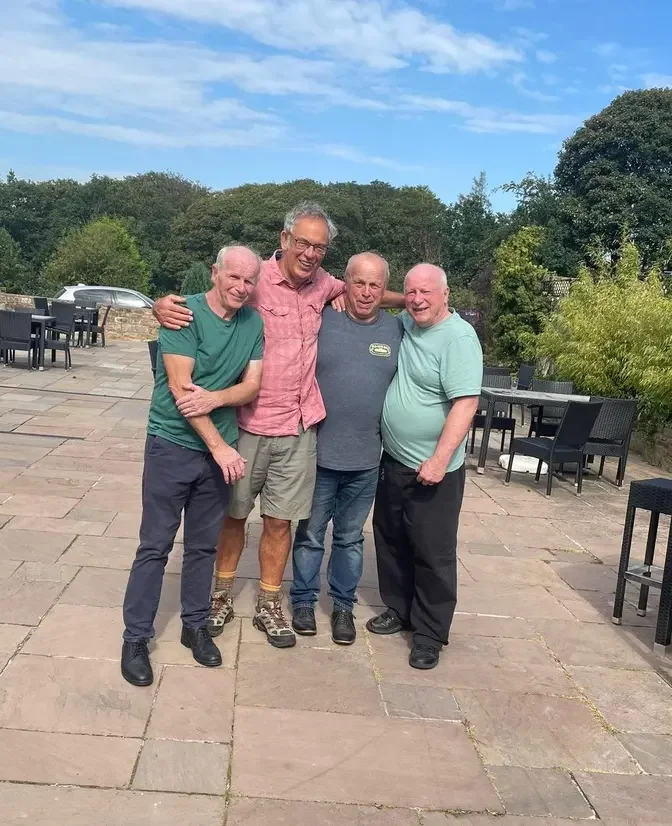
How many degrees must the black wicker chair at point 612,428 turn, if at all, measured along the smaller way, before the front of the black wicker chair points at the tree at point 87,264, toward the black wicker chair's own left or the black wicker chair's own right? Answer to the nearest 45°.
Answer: approximately 90° to the black wicker chair's own right

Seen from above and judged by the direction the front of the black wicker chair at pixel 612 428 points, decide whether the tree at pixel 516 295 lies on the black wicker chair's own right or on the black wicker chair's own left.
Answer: on the black wicker chair's own right

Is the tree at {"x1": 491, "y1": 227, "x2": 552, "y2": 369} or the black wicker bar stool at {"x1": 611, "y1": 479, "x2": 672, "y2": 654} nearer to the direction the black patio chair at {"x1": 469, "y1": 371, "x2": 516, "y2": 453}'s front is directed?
the black wicker bar stool

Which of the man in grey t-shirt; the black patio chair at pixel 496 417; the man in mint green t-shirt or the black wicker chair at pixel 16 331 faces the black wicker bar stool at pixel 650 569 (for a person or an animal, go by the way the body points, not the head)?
the black patio chair
